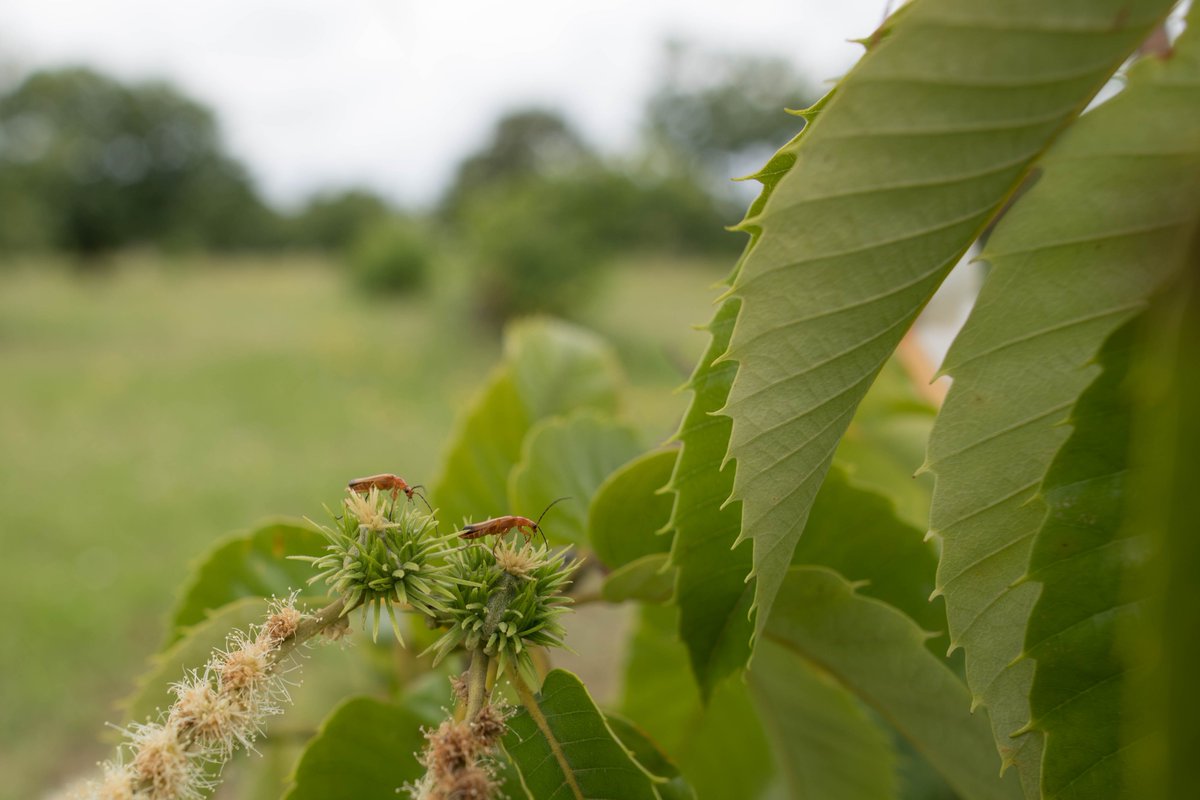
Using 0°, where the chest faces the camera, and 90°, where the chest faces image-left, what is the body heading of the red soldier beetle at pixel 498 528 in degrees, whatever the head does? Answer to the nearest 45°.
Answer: approximately 270°

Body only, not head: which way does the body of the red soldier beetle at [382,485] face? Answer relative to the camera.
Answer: to the viewer's right

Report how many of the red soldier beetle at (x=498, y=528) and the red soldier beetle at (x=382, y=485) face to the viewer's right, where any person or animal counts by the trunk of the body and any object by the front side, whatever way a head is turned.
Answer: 2

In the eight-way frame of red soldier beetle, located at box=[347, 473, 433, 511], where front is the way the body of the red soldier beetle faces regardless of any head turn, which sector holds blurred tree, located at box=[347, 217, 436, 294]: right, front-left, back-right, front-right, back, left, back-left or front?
left
